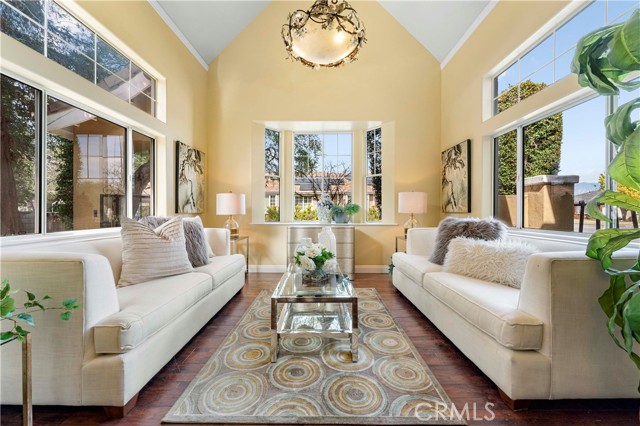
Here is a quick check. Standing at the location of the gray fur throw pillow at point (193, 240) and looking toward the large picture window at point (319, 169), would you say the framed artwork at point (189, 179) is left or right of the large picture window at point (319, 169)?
left

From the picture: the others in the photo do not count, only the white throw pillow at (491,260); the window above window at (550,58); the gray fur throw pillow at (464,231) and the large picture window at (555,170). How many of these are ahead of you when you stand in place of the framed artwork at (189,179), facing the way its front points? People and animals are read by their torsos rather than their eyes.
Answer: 4

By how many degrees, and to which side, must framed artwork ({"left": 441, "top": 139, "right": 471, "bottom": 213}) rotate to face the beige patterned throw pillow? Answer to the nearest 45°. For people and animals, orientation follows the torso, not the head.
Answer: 0° — it already faces it

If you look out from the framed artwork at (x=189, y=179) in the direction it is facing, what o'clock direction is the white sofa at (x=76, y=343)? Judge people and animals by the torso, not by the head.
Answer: The white sofa is roughly at 2 o'clock from the framed artwork.

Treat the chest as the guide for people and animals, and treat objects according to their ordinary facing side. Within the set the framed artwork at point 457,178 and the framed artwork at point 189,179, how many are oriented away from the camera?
0

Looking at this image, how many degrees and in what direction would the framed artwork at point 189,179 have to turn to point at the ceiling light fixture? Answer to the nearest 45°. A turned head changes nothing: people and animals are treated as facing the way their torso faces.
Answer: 0° — it already faces it

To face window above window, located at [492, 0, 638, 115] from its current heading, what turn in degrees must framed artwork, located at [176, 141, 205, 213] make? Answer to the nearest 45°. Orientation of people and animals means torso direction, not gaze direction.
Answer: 0° — it already faces it

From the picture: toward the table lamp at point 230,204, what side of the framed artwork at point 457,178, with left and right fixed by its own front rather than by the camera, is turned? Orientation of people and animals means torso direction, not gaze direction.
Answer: front

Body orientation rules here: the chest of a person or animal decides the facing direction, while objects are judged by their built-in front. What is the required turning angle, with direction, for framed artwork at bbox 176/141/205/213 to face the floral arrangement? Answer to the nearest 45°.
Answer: approximately 45° to its right

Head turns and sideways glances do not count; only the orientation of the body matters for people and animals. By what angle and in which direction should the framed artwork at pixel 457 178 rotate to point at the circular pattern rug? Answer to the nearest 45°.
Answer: approximately 45° to its left

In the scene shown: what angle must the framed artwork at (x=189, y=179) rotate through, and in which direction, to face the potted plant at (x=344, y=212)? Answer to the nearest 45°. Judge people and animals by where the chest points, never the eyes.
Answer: approximately 45° to its left

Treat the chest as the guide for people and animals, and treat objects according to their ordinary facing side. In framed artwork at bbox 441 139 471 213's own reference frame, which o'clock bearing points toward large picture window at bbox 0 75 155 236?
The large picture window is roughly at 12 o'clock from the framed artwork.

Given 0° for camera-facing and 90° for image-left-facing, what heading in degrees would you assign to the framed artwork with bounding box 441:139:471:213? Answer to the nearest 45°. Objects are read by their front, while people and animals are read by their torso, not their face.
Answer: approximately 45°

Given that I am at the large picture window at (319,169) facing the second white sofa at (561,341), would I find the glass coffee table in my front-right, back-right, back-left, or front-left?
front-right

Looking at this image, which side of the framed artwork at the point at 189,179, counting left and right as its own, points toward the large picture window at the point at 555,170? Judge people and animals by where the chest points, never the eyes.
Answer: front

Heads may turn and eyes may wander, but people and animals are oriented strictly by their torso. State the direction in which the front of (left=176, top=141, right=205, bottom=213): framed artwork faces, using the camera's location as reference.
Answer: facing the viewer and to the right of the viewer
